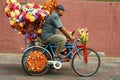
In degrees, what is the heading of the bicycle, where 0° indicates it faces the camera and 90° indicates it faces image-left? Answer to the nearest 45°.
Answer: approximately 270°

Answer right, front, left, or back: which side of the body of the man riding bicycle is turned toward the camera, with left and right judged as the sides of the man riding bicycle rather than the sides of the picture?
right
